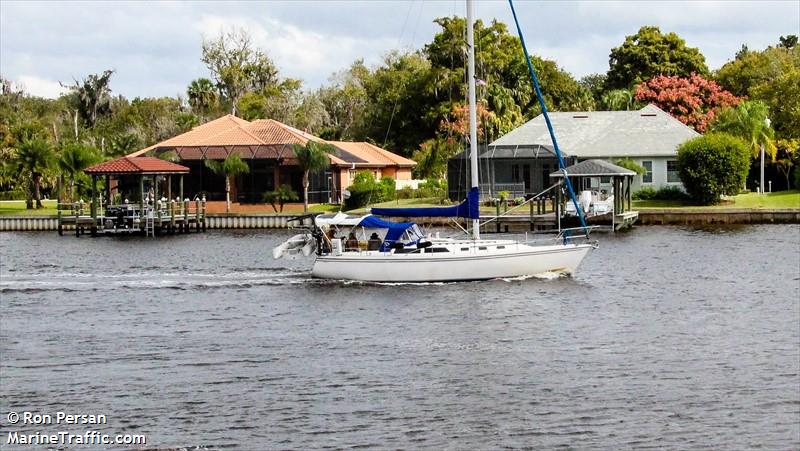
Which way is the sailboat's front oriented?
to the viewer's right

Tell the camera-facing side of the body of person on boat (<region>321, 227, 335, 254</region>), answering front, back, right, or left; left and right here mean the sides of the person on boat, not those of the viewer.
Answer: right

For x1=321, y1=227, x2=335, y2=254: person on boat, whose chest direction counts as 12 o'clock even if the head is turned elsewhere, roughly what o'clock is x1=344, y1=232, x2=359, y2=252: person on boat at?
x1=344, y1=232, x2=359, y2=252: person on boat is roughly at 1 o'clock from x1=321, y1=227, x2=335, y2=254: person on boat.
